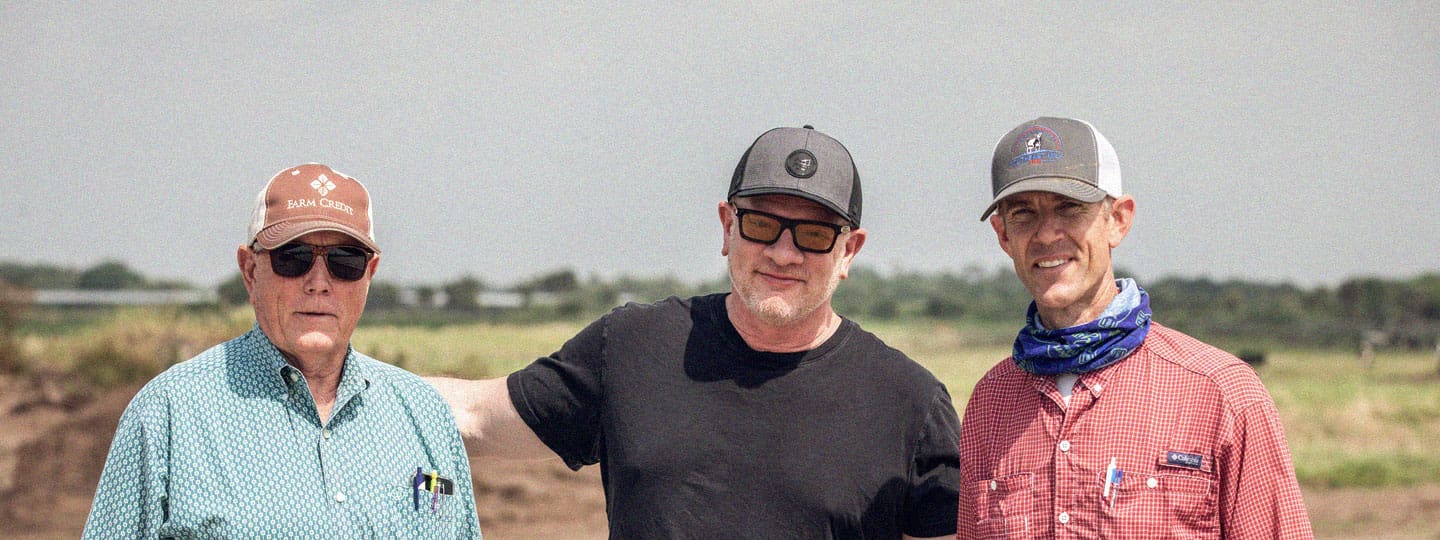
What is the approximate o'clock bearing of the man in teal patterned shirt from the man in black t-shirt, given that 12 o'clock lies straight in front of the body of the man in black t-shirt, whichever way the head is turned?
The man in teal patterned shirt is roughly at 2 o'clock from the man in black t-shirt.

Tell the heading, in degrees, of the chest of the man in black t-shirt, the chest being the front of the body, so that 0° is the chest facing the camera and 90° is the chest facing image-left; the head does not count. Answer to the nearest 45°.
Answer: approximately 0°

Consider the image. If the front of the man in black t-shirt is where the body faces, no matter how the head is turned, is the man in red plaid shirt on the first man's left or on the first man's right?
on the first man's left

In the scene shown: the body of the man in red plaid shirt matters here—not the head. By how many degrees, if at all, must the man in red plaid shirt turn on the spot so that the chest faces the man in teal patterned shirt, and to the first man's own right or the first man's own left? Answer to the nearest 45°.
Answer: approximately 45° to the first man's own right

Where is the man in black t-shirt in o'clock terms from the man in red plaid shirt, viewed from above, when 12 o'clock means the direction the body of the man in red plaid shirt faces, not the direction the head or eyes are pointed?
The man in black t-shirt is roughly at 2 o'clock from the man in red plaid shirt.
